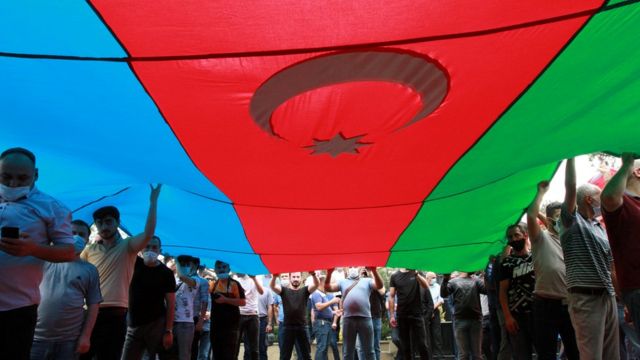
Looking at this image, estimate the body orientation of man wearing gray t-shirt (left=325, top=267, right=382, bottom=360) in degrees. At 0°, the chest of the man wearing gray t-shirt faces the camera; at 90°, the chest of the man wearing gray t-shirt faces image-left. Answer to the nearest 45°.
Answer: approximately 0°

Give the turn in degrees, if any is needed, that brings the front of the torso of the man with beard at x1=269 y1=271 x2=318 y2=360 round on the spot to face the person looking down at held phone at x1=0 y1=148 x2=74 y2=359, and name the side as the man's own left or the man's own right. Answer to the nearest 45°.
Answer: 0° — they already face them

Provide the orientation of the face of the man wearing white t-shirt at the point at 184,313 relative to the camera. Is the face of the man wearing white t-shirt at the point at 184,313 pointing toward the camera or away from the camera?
toward the camera

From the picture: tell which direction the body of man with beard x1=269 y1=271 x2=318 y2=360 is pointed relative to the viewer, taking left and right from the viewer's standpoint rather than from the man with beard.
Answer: facing the viewer

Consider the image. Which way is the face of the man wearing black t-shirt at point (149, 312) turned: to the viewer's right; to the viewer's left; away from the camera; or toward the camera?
toward the camera

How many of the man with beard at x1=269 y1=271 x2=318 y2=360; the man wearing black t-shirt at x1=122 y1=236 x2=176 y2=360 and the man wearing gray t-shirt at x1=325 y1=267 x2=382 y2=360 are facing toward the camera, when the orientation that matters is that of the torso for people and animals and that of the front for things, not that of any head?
3

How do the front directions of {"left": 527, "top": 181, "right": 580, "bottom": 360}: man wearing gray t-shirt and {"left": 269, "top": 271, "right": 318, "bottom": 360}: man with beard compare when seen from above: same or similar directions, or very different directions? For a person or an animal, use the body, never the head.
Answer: same or similar directions

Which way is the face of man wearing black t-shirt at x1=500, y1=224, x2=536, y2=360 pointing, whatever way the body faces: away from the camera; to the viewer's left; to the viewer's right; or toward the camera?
toward the camera

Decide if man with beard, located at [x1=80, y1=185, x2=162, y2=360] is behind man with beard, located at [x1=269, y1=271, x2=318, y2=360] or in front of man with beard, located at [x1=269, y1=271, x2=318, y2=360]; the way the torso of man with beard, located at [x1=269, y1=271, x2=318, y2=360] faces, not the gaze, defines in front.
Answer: in front

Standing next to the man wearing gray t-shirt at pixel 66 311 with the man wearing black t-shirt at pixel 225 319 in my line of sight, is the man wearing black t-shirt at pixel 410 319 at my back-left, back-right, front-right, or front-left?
front-right

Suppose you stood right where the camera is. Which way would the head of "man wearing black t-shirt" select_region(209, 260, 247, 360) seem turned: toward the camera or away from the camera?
toward the camera

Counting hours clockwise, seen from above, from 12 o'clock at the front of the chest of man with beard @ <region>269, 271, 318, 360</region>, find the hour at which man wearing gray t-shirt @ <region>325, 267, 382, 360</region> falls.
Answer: The man wearing gray t-shirt is roughly at 10 o'clock from the man with beard.

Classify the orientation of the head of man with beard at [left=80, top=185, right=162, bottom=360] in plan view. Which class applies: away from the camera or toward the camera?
toward the camera

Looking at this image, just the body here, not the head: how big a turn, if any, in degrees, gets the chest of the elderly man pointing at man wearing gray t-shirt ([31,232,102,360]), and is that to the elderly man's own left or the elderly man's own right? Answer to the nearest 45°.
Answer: approximately 90° to the elderly man's own right
